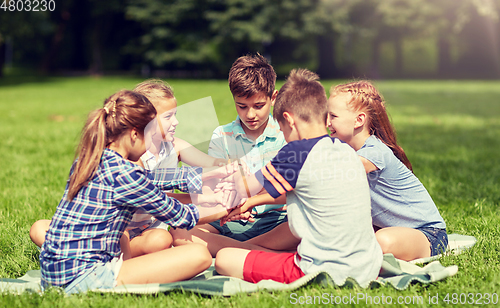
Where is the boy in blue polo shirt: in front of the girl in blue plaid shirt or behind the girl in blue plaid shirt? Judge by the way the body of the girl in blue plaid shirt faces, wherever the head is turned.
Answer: in front

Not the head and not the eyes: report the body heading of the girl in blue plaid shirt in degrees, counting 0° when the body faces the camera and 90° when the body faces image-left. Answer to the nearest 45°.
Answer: approximately 225°

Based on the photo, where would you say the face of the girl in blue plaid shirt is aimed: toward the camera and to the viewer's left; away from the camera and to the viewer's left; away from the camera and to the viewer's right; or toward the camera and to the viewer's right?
away from the camera and to the viewer's right
